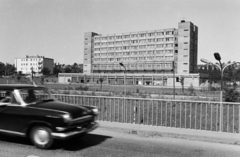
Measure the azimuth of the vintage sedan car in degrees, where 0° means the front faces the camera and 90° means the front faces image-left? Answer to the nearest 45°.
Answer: approximately 315°

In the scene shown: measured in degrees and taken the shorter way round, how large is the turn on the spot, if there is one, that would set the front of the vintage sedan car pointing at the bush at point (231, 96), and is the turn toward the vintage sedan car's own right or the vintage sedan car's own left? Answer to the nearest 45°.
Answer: approximately 90° to the vintage sedan car's own left
